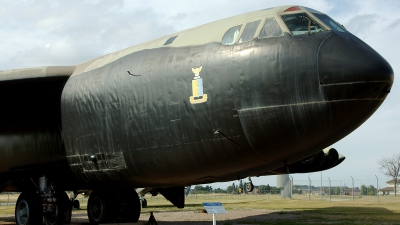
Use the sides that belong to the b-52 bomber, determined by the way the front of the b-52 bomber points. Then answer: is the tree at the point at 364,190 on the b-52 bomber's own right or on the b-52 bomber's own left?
on the b-52 bomber's own left

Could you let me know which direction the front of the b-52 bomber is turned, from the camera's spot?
facing the viewer and to the right of the viewer
